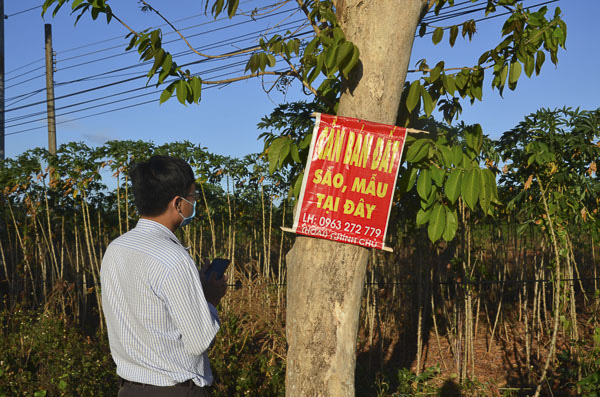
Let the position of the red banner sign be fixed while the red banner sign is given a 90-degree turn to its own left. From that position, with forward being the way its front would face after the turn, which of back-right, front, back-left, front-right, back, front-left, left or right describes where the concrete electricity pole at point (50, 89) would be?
back-left

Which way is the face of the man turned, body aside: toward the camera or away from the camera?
away from the camera

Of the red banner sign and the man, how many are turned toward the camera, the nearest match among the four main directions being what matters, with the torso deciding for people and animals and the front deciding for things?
1

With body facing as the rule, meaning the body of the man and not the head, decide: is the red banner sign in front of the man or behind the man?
in front

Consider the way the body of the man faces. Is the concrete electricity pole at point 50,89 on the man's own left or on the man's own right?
on the man's own left

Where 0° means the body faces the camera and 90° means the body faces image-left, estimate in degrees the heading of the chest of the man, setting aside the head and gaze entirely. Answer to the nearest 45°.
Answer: approximately 225°

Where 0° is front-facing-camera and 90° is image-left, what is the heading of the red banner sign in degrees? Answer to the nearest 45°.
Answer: approximately 0°

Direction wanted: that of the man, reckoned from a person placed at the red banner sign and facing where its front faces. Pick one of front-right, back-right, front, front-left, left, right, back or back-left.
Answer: front-right
